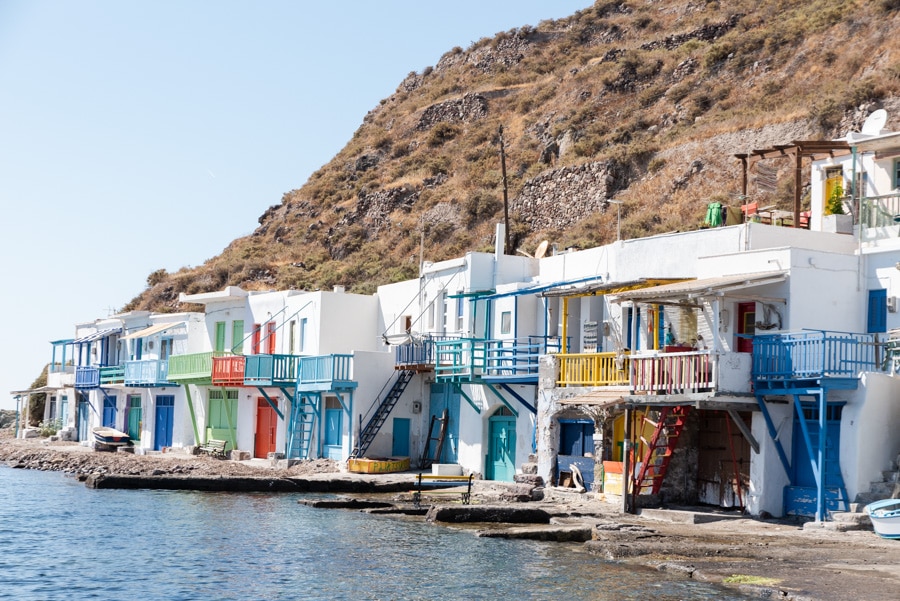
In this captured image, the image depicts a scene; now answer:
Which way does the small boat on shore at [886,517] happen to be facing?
to the viewer's left

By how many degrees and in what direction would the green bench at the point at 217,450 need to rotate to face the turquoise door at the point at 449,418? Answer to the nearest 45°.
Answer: approximately 90° to its left

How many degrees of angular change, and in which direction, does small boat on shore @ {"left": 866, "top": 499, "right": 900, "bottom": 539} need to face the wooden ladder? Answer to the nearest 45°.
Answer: approximately 45° to its right

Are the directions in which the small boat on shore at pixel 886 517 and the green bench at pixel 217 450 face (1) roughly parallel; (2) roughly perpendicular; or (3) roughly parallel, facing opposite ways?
roughly perpendicular

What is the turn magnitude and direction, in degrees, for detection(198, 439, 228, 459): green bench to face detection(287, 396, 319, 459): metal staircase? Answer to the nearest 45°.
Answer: approximately 90° to its left

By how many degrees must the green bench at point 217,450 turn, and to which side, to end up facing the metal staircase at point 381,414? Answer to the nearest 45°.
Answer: approximately 90° to its left

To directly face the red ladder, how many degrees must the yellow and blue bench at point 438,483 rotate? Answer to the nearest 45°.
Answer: approximately 90° to its left

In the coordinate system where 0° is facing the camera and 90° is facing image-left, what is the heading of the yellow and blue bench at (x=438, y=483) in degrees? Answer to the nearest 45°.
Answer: approximately 45°

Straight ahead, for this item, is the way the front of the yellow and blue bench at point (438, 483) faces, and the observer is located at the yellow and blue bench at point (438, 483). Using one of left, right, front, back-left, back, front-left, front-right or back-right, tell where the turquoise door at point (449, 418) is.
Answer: back-right

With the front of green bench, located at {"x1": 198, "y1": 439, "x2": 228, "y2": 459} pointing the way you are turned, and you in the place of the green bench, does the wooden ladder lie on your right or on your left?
on your left
